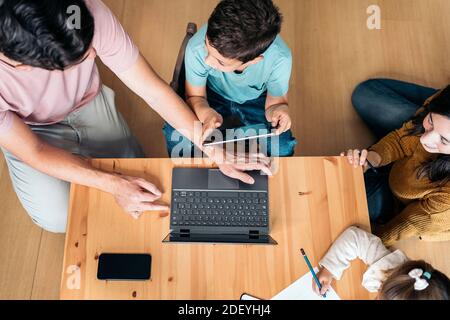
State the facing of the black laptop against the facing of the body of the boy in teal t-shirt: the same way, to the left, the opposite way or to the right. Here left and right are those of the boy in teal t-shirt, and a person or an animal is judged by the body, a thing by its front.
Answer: the opposite way

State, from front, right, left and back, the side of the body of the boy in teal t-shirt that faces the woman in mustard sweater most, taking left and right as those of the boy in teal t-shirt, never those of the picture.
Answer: left

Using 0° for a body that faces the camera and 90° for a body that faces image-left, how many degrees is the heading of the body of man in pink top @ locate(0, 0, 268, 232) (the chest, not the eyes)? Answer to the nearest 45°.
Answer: approximately 315°

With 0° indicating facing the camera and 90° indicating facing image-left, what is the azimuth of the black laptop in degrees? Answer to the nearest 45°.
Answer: approximately 180°

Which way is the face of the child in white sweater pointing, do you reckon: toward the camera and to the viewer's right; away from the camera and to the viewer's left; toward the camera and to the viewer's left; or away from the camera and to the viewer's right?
away from the camera and to the viewer's left

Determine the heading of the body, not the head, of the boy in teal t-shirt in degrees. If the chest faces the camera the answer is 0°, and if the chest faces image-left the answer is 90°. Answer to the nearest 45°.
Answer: approximately 0°

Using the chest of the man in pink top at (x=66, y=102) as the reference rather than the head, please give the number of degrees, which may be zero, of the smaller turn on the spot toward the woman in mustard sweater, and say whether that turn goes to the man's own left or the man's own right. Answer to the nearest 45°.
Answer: approximately 45° to the man's own left
